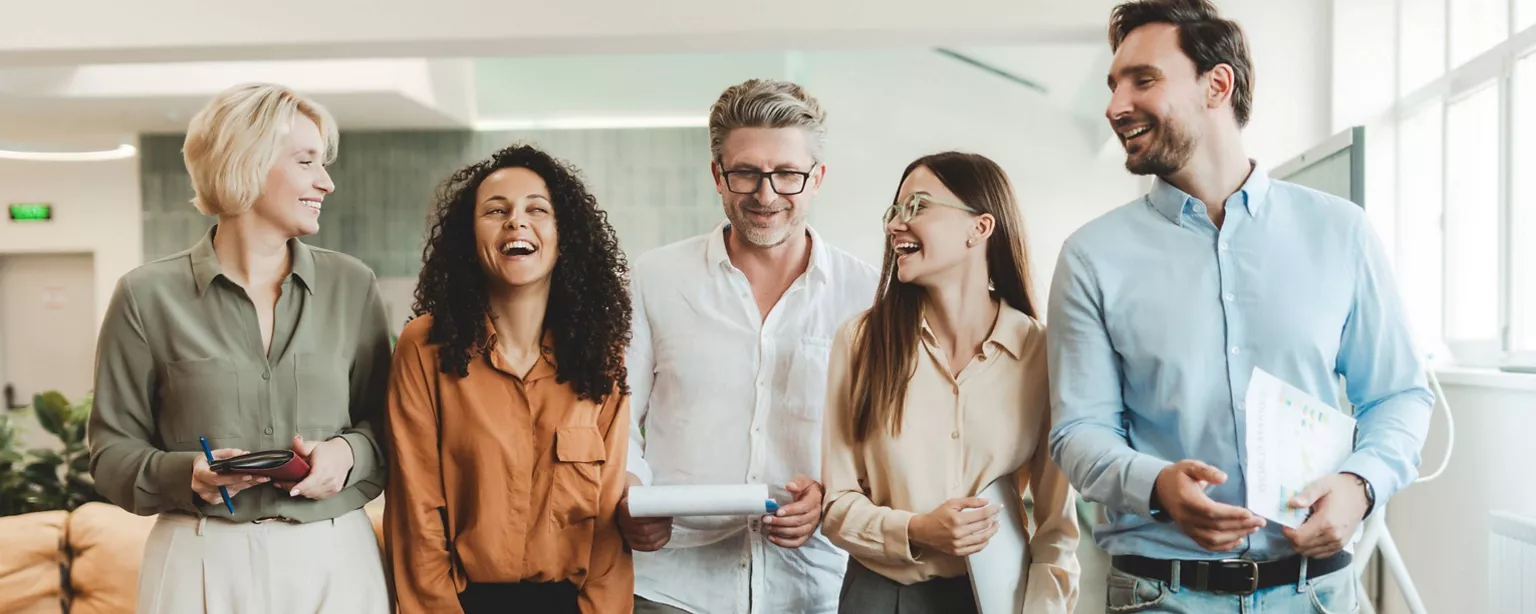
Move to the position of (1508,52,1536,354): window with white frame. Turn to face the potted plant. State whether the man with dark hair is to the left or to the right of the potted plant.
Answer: left

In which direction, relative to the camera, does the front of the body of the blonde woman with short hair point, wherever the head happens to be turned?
toward the camera

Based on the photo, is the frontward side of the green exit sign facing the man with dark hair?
yes

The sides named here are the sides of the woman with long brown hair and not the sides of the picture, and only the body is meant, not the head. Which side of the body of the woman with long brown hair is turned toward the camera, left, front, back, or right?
front

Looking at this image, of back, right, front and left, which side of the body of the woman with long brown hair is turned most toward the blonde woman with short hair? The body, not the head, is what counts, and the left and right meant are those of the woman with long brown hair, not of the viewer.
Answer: right

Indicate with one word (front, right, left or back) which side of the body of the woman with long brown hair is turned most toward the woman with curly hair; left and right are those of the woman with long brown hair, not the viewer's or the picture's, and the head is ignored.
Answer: right

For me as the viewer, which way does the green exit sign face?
facing the viewer

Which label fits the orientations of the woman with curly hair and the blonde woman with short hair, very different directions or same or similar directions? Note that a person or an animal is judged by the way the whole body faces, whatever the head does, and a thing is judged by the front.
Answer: same or similar directions

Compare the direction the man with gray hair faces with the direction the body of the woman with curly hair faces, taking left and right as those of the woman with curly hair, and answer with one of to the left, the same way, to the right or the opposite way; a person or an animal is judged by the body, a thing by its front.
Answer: the same way

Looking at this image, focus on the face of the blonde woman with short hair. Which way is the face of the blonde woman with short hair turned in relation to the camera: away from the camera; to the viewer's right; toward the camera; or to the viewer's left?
to the viewer's right

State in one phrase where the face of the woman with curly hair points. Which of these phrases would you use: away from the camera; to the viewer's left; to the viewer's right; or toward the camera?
toward the camera

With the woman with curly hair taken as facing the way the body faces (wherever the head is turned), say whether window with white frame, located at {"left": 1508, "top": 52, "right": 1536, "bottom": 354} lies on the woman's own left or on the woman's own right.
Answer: on the woman's own left

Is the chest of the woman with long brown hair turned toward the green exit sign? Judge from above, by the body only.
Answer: no
